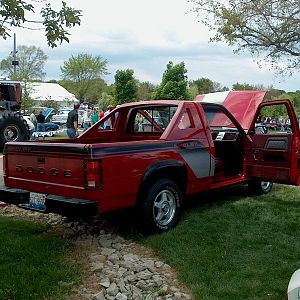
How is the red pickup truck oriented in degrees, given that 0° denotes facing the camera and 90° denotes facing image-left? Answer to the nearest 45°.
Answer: approximately 225°

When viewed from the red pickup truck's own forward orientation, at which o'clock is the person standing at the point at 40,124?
The person standing is roughly at 10 o'clock from the red pickup truck.

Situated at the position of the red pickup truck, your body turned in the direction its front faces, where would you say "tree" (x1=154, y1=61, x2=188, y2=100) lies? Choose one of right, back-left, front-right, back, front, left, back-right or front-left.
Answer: front-left
